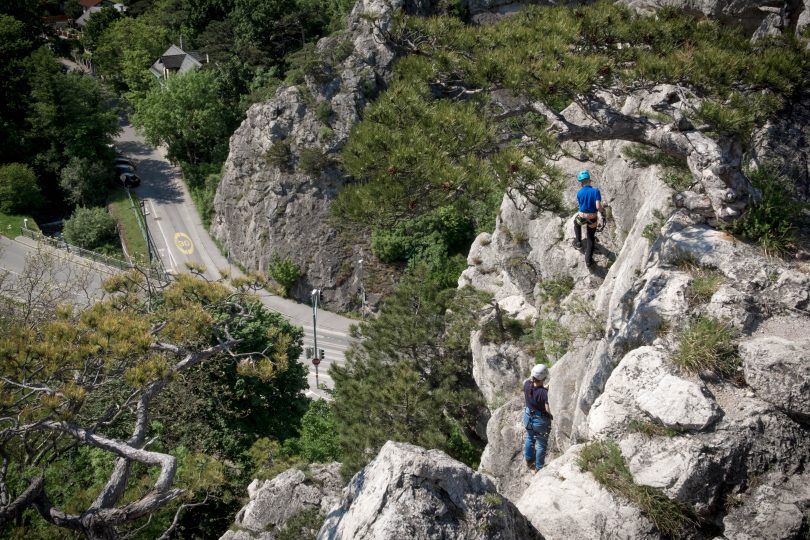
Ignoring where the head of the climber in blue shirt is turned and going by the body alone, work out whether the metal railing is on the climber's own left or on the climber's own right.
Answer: on the climber's own left

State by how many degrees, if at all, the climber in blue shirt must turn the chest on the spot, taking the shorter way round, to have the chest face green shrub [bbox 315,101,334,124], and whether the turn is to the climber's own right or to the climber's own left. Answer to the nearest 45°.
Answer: approximately 45° to the climber's own left

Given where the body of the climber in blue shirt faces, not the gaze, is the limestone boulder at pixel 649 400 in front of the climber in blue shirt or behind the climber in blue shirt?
behind

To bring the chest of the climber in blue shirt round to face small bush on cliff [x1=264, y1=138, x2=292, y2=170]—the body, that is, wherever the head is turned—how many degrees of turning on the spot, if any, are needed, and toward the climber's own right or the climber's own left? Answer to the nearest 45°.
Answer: approximately 45° to the climber's own left

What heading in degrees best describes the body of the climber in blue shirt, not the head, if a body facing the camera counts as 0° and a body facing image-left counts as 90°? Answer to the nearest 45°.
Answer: approximately 180°

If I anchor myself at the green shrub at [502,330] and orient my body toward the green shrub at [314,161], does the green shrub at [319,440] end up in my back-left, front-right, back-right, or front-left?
front-left

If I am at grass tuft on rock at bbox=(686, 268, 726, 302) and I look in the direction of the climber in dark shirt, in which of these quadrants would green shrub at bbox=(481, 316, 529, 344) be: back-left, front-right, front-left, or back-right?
front-right

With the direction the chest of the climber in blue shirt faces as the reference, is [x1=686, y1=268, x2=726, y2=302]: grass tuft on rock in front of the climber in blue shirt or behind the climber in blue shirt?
behind

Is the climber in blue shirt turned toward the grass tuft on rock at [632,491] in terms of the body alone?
no
